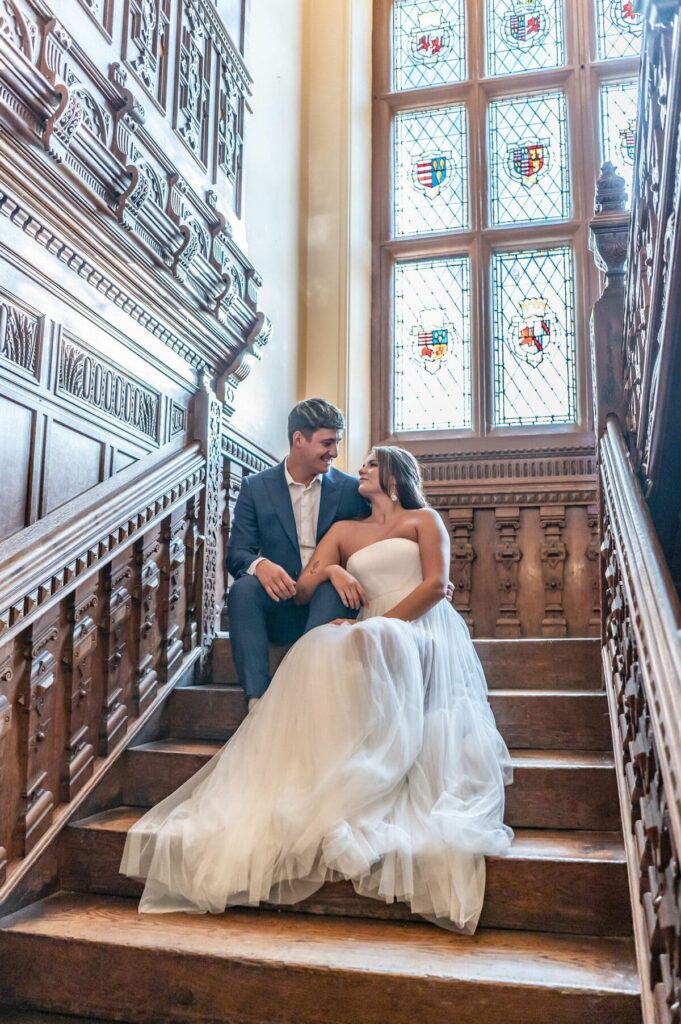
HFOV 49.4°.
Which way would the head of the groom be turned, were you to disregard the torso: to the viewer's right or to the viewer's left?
to the viewer's right

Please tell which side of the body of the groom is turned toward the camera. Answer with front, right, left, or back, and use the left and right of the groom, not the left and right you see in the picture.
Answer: front
